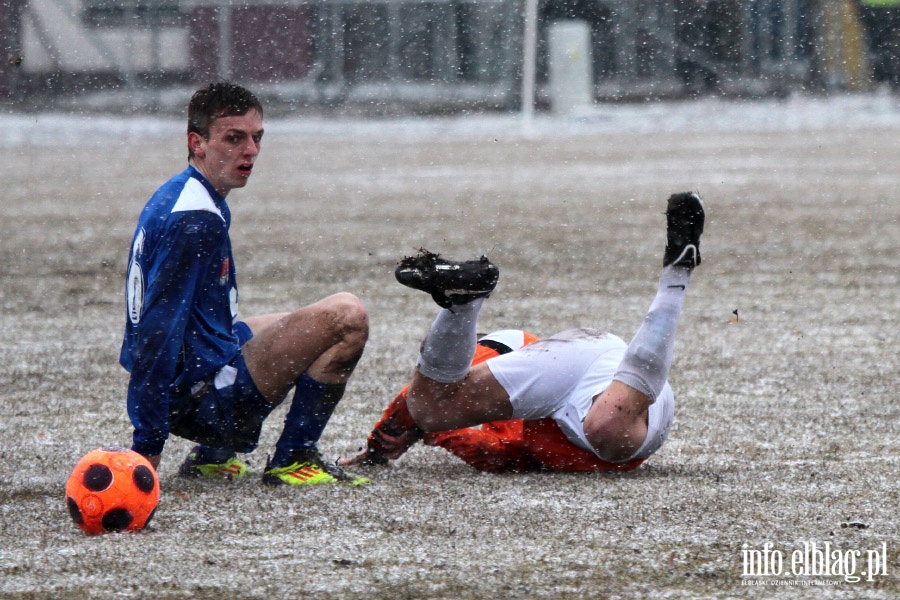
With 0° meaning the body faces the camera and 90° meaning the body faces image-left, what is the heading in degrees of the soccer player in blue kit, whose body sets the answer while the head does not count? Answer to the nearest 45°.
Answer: approximately 270°

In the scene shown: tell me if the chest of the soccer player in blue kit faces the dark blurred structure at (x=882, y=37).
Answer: no

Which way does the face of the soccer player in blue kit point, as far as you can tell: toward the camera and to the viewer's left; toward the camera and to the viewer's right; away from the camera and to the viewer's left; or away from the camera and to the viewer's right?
toward the camera and to the viewer's right

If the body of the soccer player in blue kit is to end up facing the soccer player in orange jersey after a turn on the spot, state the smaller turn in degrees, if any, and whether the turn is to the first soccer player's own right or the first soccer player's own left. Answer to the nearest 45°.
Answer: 0° — they already face them

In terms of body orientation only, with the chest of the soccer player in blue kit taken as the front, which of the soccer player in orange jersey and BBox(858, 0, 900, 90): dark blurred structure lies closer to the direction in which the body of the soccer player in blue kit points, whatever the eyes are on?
the soccer player in orange jersey

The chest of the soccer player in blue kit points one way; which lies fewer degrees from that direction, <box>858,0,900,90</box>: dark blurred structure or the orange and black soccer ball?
the dark blurred structure

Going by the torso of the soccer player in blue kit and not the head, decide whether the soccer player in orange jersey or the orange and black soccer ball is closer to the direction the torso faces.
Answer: the soccer player in orange jersey

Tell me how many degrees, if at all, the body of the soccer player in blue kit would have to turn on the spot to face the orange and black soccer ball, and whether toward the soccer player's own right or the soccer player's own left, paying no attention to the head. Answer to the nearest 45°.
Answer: approximately 135° to the soccer player's own right

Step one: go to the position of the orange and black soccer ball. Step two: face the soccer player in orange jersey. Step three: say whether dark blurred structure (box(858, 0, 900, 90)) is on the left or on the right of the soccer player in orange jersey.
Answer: left
